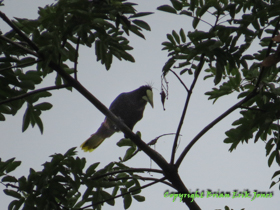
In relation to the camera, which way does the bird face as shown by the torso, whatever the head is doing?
to the viewer's right
